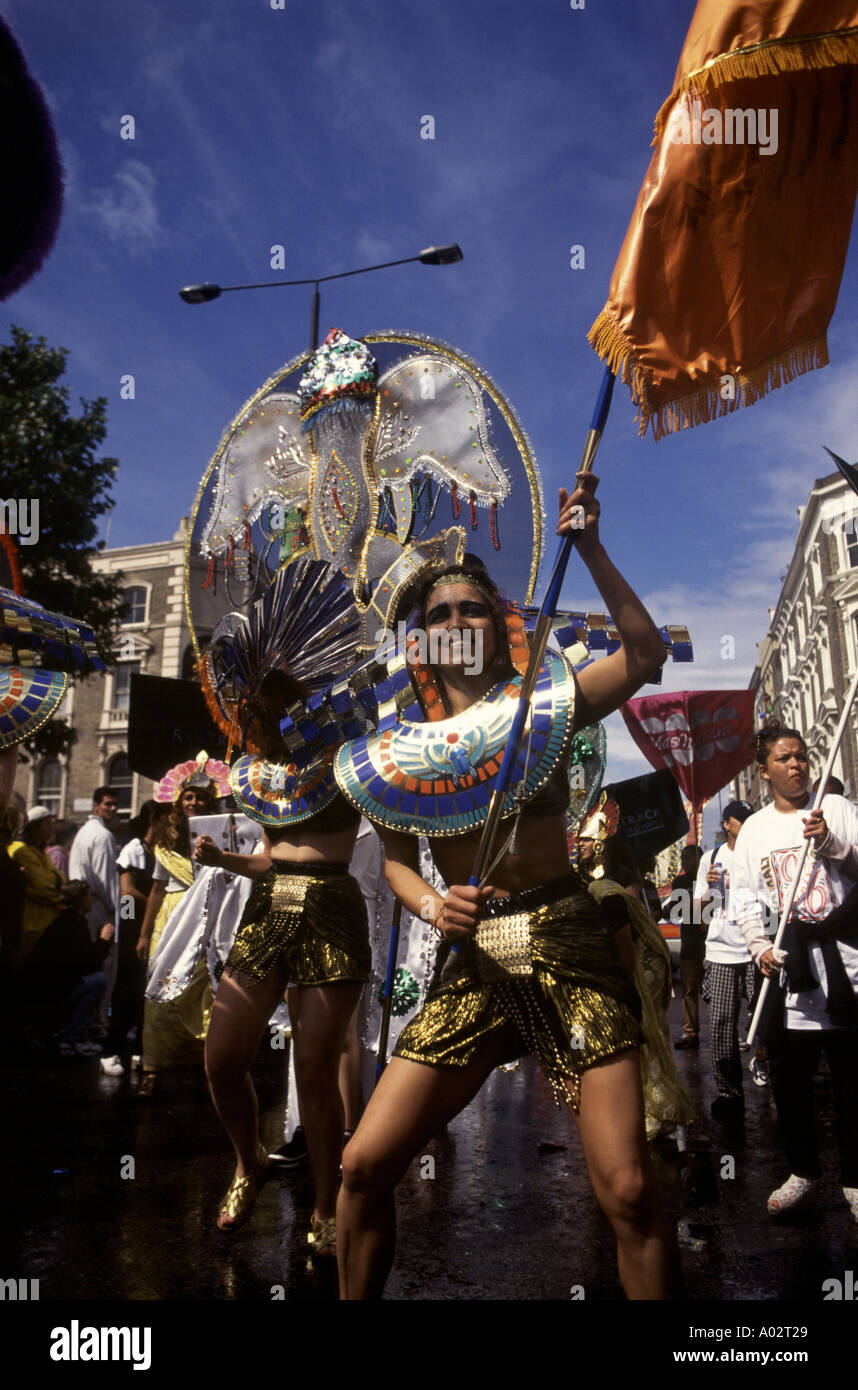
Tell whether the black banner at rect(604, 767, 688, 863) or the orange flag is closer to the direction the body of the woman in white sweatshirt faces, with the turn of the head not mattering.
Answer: the orange flag

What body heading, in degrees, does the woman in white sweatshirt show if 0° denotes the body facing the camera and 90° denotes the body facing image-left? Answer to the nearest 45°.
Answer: approximately 0°

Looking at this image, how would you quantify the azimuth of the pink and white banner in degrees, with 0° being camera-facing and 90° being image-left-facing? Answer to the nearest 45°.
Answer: approximately 0°

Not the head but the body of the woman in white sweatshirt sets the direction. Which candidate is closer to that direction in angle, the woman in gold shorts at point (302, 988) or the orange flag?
the orange flag

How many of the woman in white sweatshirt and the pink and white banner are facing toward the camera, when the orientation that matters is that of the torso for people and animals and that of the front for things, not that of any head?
2

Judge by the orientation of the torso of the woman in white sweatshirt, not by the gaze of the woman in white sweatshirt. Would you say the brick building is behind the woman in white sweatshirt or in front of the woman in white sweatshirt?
behind

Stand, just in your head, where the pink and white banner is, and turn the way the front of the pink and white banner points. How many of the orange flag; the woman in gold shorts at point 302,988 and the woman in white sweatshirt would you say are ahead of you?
3

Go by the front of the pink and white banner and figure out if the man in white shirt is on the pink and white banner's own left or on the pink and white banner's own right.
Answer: on the pink and white banner's own right

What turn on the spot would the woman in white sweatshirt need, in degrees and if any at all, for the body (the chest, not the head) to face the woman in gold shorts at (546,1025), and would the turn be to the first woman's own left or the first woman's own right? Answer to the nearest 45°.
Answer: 0° — they already face them
